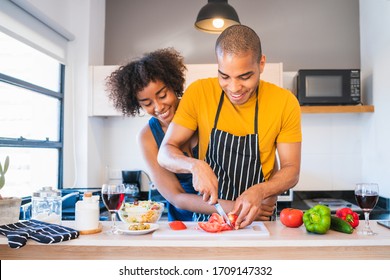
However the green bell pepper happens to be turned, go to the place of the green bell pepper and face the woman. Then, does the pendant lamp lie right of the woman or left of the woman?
right

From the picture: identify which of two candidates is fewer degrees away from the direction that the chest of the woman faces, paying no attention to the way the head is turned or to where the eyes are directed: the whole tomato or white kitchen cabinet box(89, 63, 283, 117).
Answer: the whole tomato

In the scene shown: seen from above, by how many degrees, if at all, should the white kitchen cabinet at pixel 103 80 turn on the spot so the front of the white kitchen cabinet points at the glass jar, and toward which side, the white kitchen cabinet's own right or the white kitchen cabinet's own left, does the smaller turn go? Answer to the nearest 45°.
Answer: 0° — it already faces it

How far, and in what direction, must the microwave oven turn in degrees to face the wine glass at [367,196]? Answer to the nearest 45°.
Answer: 0° — it already faces it

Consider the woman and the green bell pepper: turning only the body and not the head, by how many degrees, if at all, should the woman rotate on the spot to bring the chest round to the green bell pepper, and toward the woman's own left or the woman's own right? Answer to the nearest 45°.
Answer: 0° — they already face it

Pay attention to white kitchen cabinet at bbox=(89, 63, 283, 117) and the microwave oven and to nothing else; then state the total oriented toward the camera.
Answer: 2

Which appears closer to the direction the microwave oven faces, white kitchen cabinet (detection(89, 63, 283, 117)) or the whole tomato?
the whole tomato

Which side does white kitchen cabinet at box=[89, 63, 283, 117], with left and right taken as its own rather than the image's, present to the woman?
front

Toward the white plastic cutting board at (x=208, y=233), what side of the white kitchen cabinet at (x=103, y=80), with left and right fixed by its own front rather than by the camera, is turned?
front

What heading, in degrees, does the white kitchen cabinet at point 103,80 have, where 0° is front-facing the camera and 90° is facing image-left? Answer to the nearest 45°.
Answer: approximately 0°

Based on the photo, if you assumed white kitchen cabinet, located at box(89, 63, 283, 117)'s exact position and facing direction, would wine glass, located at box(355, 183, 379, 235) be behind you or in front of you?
in front

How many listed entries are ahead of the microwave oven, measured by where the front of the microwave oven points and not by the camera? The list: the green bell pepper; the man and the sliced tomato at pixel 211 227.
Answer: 3

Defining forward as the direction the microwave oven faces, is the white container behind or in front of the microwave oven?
in front

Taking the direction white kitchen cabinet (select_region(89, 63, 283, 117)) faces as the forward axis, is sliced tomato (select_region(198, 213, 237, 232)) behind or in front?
in front
